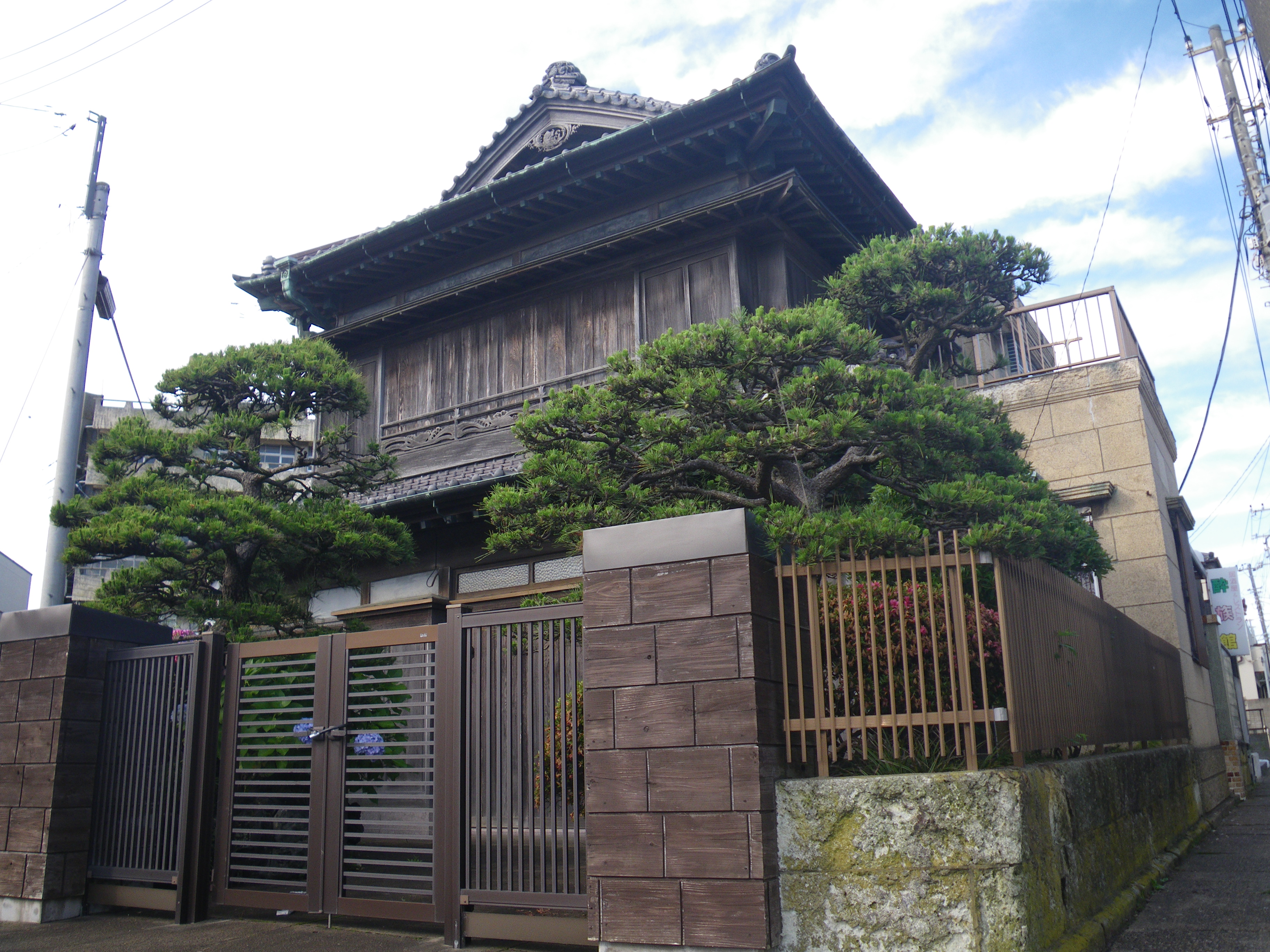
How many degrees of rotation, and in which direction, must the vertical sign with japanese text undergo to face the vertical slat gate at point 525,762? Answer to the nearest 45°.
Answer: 0° — it already faces it

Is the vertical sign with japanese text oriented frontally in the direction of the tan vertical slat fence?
yes

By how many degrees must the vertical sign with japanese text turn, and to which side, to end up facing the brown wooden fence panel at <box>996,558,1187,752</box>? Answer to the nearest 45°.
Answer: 0° — it already faces it

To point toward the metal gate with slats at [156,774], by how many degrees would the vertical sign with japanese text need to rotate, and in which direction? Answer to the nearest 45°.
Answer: approximately 45° to its right

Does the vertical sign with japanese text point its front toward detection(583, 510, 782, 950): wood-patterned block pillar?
yes

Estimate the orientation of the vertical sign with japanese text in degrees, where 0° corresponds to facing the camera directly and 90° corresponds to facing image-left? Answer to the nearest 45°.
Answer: approximately 0°

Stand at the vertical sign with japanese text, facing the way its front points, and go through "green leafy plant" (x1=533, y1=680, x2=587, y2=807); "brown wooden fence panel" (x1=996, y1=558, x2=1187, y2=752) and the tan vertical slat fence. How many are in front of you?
3

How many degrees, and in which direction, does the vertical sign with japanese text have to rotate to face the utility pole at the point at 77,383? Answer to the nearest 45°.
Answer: approximately 45° to its right

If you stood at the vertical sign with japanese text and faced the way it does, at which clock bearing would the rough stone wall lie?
The rough stone wall is roughly at 12 o'clock from the vertical sign with japanese text.

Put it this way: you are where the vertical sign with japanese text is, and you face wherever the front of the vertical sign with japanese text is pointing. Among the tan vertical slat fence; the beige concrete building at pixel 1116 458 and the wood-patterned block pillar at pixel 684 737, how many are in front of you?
3
